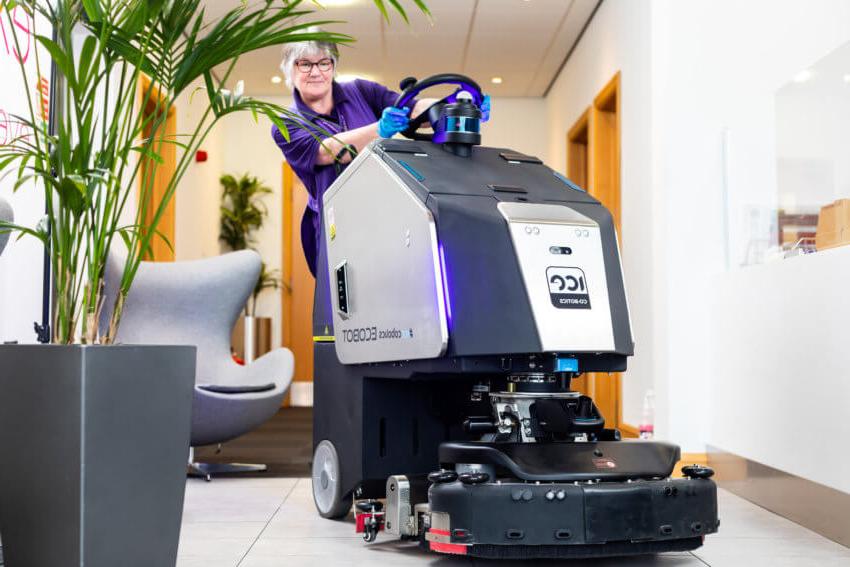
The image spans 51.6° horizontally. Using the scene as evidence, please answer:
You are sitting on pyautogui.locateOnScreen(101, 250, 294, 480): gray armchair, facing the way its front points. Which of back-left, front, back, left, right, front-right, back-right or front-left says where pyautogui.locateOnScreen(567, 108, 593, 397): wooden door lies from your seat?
back-left

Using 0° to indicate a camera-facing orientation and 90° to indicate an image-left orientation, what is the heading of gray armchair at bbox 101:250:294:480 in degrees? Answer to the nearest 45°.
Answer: approximately 0°

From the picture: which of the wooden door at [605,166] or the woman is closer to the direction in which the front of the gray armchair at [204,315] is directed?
the woman

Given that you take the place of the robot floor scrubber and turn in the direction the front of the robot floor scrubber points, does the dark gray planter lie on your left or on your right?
on your right

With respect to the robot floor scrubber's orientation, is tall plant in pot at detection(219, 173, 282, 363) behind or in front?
behind

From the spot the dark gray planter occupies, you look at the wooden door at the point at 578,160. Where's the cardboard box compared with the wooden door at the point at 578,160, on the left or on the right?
right

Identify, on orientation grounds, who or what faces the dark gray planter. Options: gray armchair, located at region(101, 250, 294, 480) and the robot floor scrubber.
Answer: the gray armchair

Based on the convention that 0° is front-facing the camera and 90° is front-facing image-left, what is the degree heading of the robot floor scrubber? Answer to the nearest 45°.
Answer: approximately 315°

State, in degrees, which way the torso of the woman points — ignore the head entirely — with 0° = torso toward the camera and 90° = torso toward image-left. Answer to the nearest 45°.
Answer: approximately 315°

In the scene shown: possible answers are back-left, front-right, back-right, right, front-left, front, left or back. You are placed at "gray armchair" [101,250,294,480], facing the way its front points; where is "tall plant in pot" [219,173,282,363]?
back
